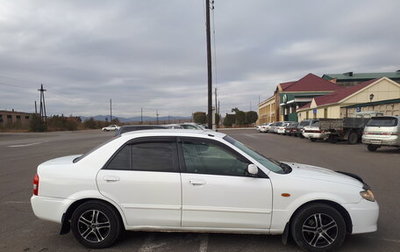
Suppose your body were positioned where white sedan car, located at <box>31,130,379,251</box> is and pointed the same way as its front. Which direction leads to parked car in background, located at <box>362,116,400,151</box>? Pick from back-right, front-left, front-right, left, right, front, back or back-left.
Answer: front-left

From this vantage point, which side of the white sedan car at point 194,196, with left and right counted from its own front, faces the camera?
right

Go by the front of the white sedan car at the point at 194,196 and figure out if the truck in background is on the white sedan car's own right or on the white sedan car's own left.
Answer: on the white sedan car's own left

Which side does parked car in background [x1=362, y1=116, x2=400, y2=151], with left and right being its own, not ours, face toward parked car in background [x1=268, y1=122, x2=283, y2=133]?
left
